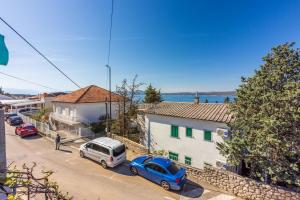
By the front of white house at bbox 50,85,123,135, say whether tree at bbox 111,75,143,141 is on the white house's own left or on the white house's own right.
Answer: on the white house's own left

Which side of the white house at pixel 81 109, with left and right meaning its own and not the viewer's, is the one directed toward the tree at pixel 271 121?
left

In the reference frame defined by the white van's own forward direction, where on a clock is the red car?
The red car is roughly at 12 o'clock from the white van.

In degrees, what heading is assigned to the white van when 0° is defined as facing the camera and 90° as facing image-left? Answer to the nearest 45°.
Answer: approximately 135°

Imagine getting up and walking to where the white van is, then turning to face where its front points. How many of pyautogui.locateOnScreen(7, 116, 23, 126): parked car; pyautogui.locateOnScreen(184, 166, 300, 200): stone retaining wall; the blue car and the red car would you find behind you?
2

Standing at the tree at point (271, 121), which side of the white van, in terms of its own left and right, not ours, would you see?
back

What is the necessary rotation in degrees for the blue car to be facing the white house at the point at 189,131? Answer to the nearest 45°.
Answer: approximately 90° to its right
